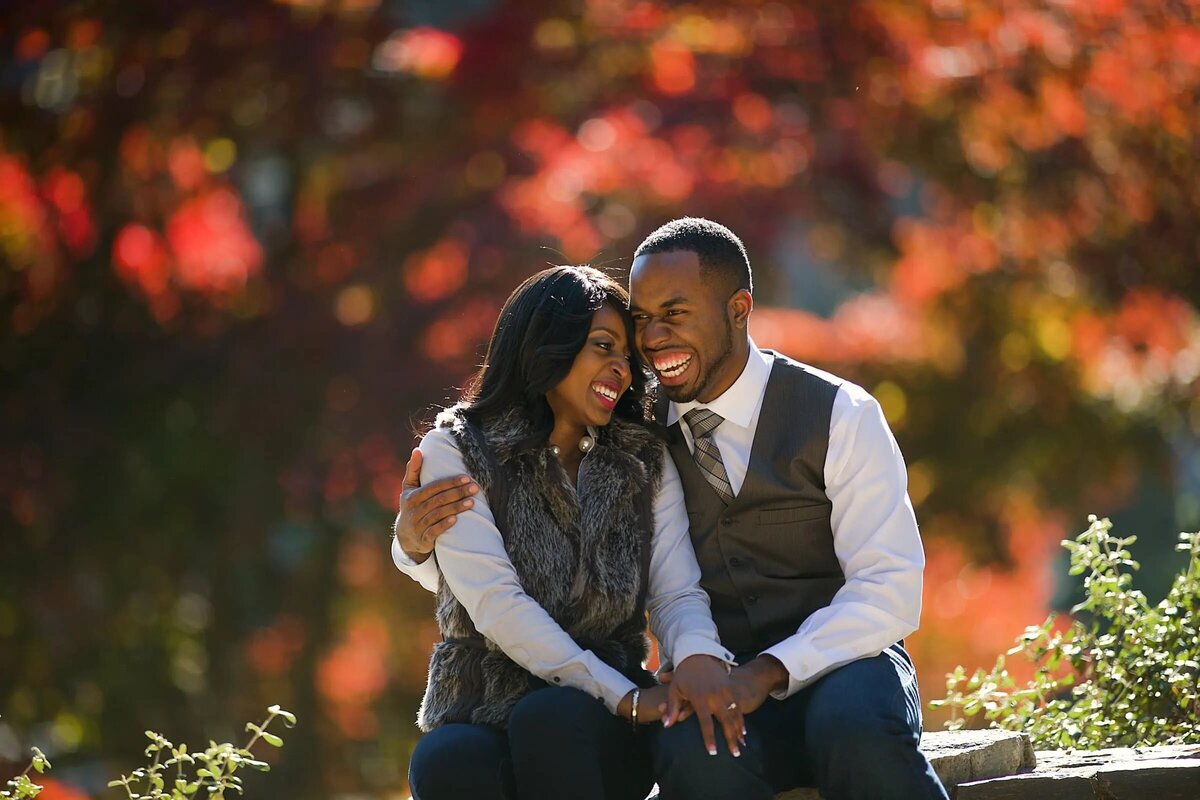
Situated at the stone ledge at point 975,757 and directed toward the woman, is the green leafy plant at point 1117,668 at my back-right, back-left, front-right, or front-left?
back-right

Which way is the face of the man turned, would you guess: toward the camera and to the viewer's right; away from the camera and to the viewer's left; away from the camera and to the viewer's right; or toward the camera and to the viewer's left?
toward the camera and to the viewer's left

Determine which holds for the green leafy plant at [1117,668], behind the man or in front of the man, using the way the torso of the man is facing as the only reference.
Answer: behind

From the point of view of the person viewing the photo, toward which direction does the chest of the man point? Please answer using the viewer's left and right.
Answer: facing the viewer and to the left of the viewer

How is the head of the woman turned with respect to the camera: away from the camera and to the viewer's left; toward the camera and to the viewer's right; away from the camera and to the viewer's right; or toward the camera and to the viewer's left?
toward the camera and to the viewer's right
